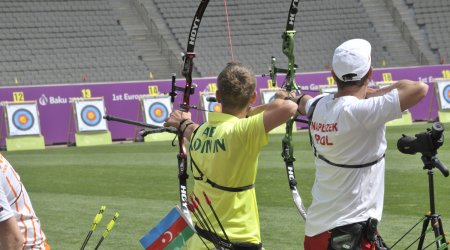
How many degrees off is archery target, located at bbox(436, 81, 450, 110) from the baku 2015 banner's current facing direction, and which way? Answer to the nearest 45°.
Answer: approximately 90° to its left

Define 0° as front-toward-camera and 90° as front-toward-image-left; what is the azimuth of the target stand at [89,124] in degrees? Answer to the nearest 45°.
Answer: approximately 0°

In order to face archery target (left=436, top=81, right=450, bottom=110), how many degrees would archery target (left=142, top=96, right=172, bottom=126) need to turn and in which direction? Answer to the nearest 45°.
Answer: approximately 90° to its left

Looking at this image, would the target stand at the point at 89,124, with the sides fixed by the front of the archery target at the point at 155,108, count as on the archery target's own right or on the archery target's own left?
on the archery target's own right

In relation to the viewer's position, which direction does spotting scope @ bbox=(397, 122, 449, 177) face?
facing away from the viewer and to the left of the viewer

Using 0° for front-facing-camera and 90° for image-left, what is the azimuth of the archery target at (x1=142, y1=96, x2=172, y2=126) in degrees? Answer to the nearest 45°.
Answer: approximately 0°

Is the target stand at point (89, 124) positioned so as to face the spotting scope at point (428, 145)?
yes

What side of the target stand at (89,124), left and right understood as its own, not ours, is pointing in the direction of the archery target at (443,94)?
left
